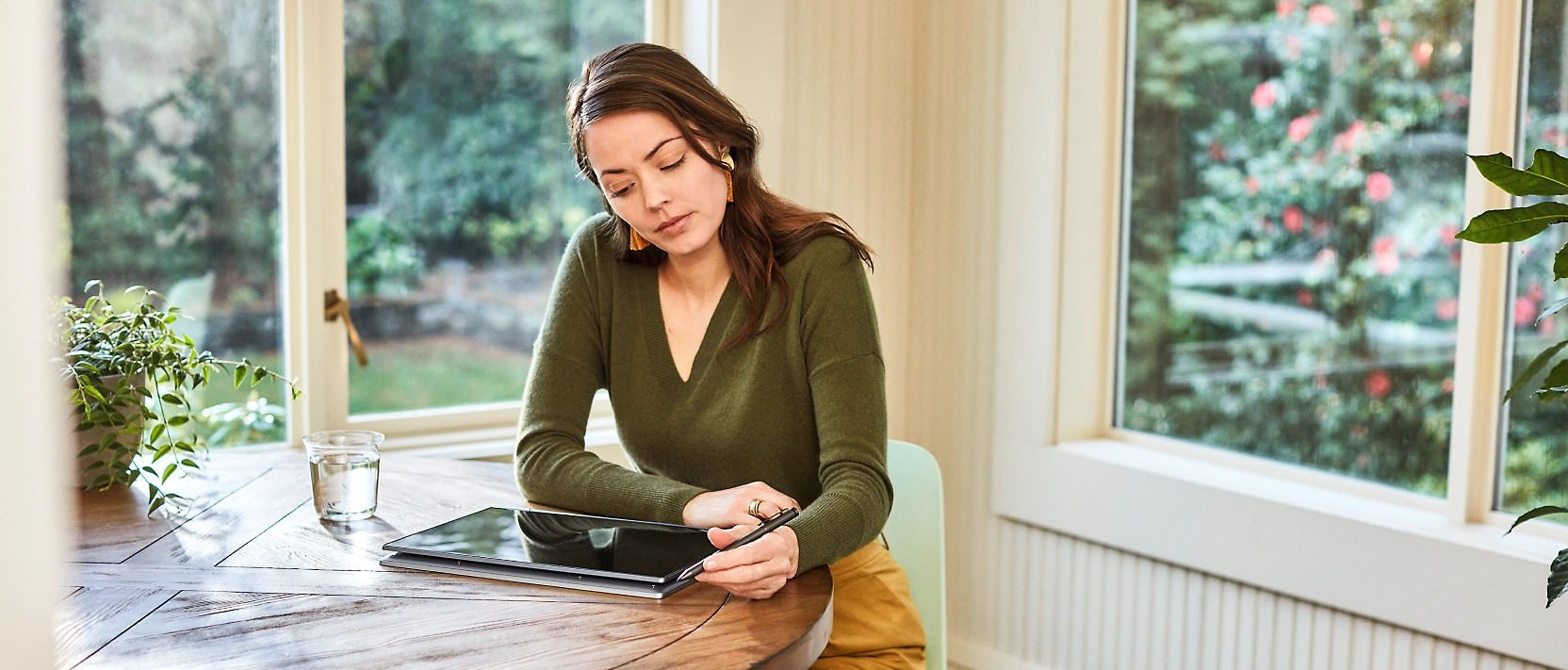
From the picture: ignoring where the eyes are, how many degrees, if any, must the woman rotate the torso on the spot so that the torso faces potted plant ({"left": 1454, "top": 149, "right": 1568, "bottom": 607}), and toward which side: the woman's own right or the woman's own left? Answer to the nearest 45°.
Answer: approximately 90° to the woman's own left

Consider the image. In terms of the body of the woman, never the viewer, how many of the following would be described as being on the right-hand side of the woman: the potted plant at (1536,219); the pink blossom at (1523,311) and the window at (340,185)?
1

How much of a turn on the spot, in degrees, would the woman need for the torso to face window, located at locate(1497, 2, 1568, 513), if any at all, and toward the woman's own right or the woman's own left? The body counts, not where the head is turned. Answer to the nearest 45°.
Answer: approximately 135° to the woman's own left

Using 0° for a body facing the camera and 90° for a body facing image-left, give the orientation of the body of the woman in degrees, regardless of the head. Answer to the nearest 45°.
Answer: approximately 45°

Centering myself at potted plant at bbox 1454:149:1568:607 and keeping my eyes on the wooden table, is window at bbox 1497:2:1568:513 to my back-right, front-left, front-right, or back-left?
back-right

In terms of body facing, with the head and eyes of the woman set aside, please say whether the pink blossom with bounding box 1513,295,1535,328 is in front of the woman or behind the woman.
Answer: behind

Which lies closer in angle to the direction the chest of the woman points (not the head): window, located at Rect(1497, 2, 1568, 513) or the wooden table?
the wooden table
